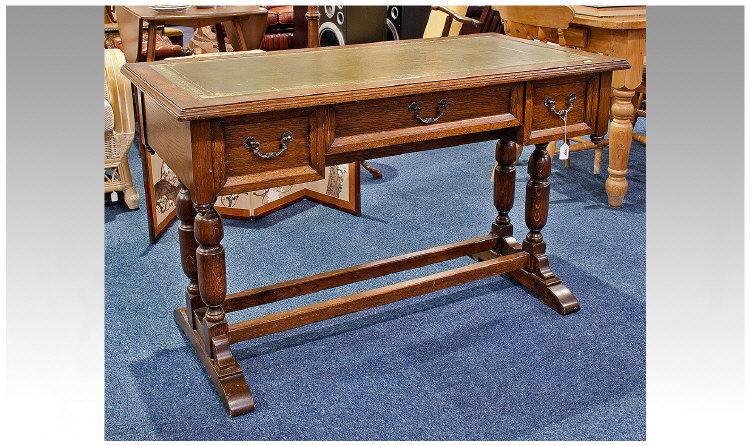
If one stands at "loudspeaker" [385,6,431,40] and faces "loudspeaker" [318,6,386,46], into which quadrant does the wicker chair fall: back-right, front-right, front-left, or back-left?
front-left

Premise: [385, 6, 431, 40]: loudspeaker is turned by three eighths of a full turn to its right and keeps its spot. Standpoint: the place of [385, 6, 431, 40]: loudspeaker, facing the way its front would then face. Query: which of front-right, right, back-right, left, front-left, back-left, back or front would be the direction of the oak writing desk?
back

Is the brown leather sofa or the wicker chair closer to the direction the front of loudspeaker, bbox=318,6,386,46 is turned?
the wicker chair

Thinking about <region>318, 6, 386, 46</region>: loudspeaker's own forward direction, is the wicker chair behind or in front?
in front

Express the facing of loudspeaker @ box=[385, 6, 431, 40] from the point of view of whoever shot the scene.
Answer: facing the viewer and to the left of the viewer

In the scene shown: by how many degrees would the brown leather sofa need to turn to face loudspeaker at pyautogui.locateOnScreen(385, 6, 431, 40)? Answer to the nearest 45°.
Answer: approximately 45° to its left

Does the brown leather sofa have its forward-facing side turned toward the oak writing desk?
yes

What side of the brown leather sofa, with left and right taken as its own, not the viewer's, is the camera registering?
front

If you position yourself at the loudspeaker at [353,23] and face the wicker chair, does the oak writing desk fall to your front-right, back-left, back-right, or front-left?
front-left
